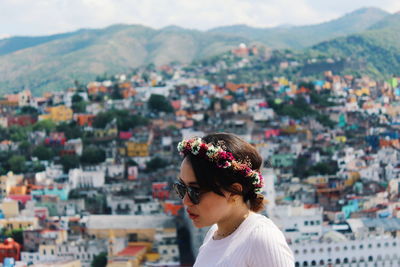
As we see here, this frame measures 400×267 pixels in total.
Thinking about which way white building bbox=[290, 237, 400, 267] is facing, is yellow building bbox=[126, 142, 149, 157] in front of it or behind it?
behind

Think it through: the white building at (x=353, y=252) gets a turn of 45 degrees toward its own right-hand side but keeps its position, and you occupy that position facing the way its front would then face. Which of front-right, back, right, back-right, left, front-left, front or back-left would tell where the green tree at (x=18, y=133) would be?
right

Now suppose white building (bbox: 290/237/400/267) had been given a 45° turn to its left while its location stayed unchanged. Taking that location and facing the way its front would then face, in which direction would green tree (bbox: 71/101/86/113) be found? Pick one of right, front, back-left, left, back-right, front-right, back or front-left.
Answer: back

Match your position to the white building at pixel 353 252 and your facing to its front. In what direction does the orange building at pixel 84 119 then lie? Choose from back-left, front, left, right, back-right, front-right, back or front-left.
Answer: back-right

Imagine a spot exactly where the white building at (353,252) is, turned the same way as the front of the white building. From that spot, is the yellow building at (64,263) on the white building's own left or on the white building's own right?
on the white building's own right

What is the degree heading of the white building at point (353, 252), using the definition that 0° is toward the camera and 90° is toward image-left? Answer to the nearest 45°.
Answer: approximately 0°

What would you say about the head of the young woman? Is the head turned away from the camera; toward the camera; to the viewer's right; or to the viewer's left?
to the viewer's left

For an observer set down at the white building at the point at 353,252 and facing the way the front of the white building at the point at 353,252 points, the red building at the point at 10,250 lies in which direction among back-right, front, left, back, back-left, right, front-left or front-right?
right

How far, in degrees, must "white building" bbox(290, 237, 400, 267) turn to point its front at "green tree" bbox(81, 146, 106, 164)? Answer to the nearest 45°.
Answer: approximately 135° to its right
